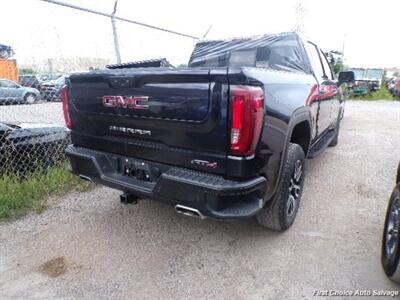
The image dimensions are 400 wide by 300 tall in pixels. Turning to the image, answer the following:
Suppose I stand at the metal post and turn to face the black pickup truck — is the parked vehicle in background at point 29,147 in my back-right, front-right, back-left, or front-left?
front-right

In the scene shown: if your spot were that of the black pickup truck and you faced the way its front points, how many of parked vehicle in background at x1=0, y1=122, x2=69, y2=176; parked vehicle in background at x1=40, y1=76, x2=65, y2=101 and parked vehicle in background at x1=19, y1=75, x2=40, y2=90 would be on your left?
3

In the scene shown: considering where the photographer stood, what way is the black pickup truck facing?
facing away from the viewer and to the right of the viewer

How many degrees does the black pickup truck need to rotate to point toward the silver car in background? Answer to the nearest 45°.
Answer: approximately 90° to its left

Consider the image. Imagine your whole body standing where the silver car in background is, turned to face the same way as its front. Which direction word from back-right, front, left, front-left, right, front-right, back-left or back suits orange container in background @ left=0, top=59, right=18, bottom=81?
left

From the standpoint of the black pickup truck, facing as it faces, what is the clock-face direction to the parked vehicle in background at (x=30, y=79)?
The parked vehicle in background is roughly at 9 o'clock from the black pickup truck.

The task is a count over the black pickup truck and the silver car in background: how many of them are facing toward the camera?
0

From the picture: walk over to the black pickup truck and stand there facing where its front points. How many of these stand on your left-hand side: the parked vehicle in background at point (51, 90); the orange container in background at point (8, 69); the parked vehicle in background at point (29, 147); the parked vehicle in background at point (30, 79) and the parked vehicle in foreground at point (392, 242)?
4
